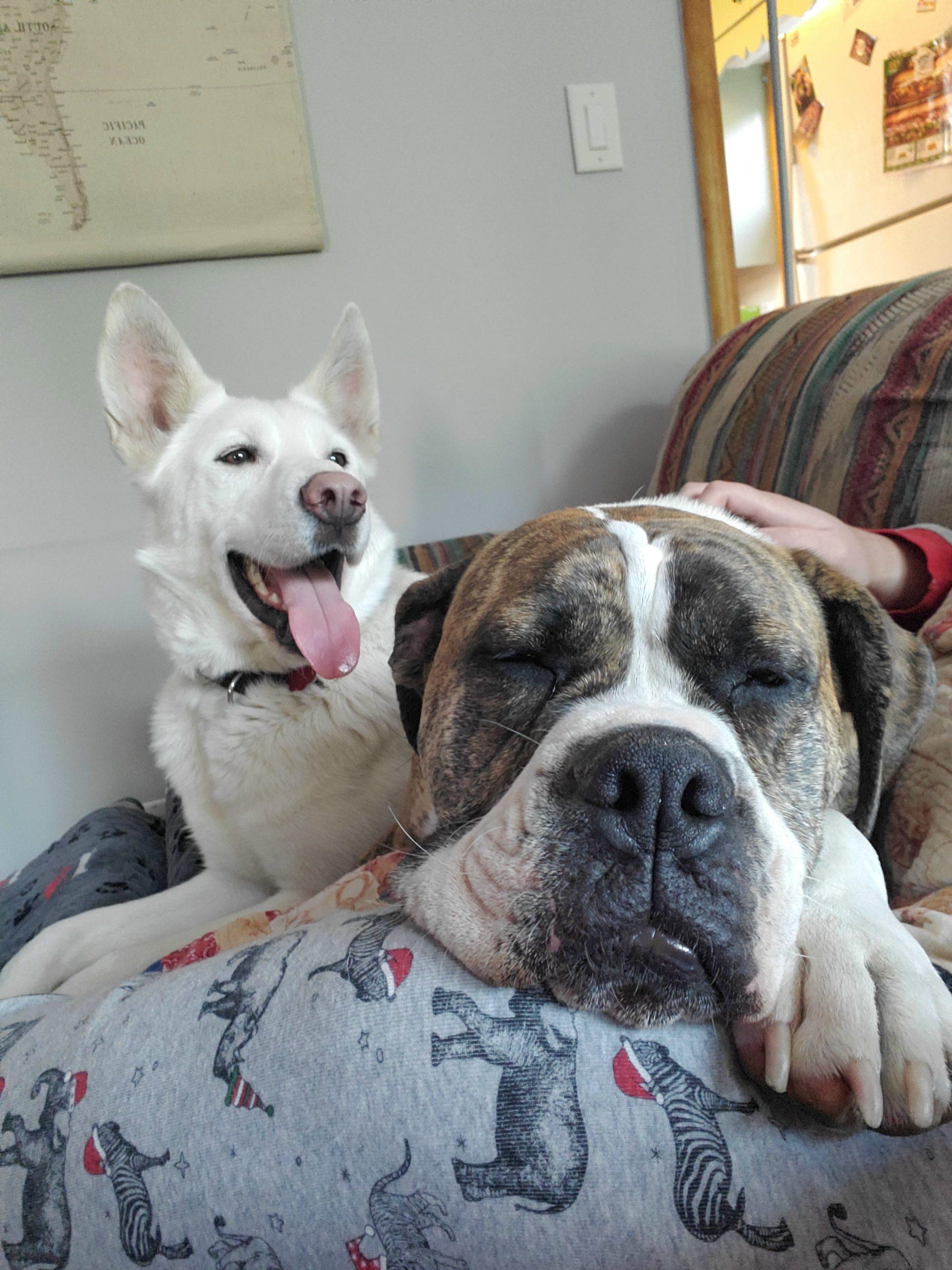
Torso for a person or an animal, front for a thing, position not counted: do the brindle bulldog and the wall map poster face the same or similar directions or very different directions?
same or similar directions

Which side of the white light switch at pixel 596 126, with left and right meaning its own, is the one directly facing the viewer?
front

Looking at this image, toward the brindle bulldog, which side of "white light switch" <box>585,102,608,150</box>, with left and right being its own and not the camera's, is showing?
front

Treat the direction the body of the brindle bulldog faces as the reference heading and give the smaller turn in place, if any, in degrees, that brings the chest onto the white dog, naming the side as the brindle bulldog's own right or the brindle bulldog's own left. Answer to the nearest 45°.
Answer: approximately 135° to the brindle bulldog's own right

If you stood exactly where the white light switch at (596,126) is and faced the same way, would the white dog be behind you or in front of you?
in front

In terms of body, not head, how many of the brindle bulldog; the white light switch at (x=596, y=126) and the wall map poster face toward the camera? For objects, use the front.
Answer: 3

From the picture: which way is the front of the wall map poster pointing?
toward the camera

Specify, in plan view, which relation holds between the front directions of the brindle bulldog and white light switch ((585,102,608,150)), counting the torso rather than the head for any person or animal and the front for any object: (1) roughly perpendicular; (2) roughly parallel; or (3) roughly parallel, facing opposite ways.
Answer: roughly parallel

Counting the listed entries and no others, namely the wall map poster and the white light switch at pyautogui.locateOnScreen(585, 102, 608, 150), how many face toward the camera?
2

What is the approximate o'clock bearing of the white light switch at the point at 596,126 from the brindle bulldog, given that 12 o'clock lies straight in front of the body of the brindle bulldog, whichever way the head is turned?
The white light switch is roughly at 6 o'clock from the brindle bulldog.

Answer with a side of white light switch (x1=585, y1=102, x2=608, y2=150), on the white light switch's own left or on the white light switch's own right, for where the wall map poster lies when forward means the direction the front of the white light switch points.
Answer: on the white light switch's own right

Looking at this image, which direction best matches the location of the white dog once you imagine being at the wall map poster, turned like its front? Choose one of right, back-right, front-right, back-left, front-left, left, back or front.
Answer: front
